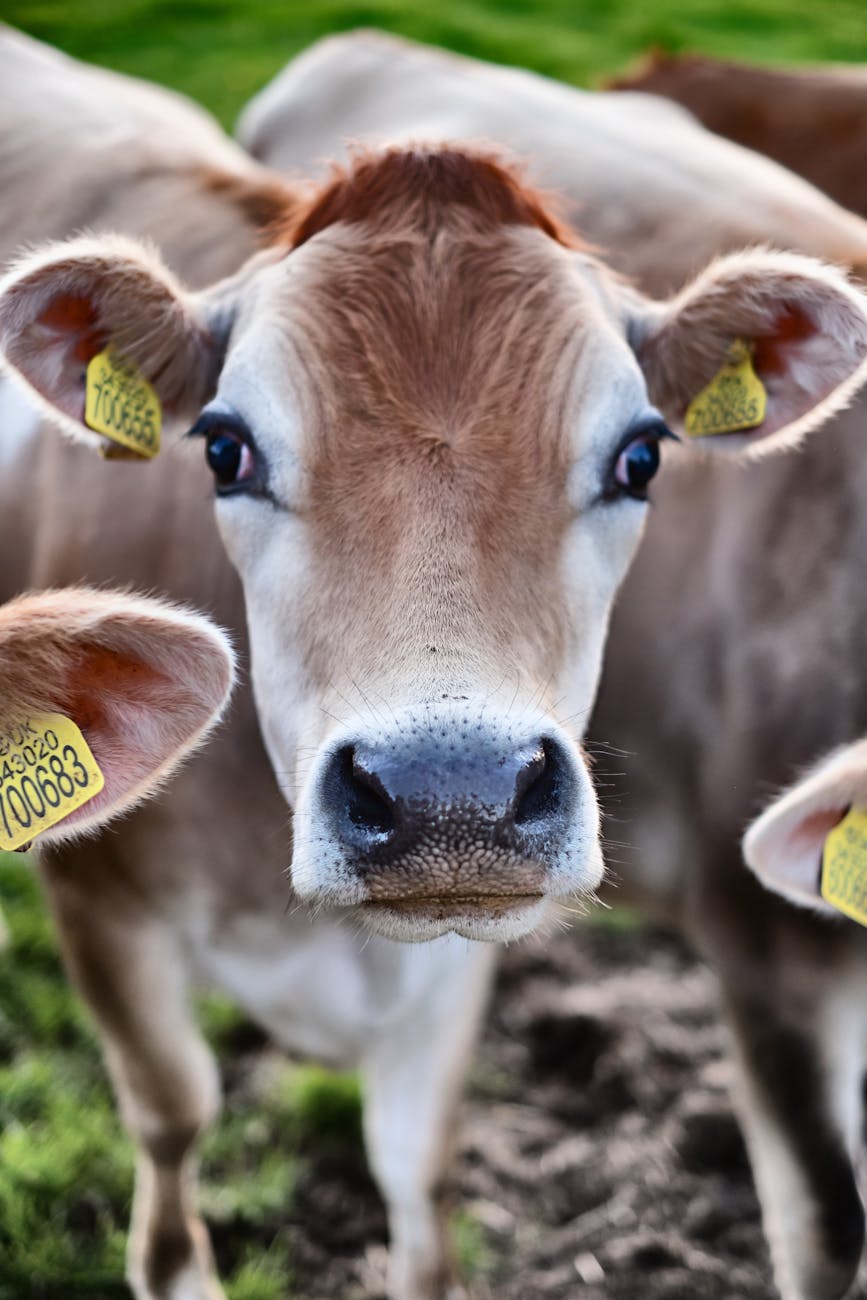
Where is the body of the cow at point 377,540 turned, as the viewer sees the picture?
toward the camera

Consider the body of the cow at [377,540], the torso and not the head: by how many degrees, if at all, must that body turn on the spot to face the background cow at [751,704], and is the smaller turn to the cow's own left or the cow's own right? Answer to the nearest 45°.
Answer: approximately 135° to the cow's own left

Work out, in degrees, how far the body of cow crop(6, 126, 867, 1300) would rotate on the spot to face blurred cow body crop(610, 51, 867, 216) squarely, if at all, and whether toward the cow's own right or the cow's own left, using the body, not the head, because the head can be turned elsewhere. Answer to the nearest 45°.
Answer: approximately 180°
